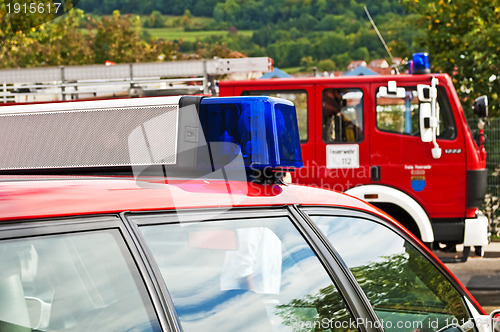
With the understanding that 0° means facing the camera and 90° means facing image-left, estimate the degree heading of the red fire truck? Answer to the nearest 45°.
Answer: approximately 270°

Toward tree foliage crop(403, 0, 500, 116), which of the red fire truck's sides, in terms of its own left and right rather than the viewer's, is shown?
left
